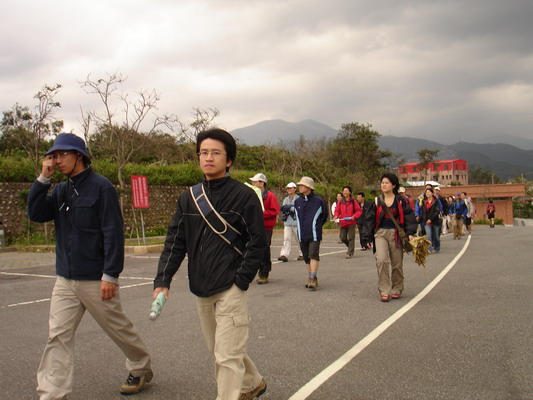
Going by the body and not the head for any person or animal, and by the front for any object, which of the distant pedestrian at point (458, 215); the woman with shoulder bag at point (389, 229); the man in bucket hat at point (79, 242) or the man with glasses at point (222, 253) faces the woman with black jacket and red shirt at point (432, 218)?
the distant pedestrian

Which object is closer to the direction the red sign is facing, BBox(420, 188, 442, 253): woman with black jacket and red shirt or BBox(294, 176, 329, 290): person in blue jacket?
the person in blue jacket

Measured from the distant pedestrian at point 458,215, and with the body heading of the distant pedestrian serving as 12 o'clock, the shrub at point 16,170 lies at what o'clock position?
The shrub is roughly at 2 o'clock from the distant pedestrian.

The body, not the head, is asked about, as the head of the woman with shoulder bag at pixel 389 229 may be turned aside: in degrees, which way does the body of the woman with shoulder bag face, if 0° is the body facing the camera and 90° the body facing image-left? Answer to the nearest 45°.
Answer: approximately 0°

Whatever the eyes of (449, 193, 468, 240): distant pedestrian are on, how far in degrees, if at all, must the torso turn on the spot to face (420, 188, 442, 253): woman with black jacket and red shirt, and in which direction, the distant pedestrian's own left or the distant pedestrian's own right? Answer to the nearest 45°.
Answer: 0° — they already face them

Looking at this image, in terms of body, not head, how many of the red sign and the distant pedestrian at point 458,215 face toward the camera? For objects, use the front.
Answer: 2

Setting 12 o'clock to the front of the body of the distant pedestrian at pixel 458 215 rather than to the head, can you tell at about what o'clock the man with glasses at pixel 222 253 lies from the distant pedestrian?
The man with glasses is roughly at 12 o'clock from the distant pedestrian.
